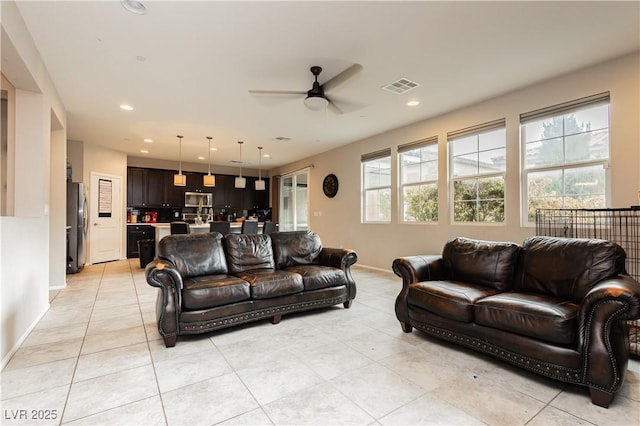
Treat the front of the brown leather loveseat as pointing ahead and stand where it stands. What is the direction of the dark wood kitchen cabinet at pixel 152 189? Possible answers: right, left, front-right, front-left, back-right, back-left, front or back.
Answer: front-right

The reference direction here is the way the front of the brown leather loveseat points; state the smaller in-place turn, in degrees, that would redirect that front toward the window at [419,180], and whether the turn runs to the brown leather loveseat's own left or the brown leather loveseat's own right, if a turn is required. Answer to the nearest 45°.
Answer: approximately 90° to the brown leather loveseat's own right

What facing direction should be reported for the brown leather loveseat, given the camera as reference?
facing the viewer and to the left of the viewer

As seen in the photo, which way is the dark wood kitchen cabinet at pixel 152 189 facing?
toward the camera

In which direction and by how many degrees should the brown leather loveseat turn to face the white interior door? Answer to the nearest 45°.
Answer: approximately 45° to its right

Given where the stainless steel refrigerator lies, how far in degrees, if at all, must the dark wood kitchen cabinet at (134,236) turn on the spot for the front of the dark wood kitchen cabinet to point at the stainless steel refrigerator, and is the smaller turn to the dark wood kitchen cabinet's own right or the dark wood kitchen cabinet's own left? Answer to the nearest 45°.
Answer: approximately 45° to the dark wood kitchen cabinet's own right

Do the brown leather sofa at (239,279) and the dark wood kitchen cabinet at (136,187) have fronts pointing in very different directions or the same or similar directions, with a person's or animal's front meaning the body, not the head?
same or similar directions

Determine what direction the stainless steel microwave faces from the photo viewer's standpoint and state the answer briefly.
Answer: facing the viewer

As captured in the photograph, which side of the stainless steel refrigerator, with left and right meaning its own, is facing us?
right

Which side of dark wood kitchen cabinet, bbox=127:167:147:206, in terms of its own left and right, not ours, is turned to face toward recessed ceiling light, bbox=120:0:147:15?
front

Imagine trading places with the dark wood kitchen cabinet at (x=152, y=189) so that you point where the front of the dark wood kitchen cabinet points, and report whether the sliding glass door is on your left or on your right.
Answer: on your left

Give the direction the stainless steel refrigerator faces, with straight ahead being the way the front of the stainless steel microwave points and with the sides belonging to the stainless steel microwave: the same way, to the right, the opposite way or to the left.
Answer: to the left

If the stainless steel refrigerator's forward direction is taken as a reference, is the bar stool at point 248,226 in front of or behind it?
in front

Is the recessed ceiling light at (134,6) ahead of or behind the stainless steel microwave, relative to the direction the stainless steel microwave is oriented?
ahead

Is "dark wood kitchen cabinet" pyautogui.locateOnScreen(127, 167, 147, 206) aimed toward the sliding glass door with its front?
no

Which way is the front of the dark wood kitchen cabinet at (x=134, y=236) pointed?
toward the camera

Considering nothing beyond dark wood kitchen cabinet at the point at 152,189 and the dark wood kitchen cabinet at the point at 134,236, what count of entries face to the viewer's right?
0

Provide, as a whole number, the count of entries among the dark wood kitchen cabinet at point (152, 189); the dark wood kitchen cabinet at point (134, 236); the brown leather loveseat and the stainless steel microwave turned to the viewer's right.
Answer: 0
